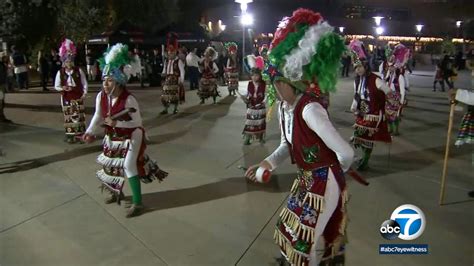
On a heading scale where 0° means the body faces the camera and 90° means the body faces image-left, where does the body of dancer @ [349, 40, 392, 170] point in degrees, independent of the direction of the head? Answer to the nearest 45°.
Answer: approximately 45°

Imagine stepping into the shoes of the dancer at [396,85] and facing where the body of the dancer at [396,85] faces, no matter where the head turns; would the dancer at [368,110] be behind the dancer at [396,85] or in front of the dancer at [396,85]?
in front

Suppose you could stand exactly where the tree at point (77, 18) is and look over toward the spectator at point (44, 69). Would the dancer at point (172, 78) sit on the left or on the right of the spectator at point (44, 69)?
left

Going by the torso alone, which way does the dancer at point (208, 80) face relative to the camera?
toward the camera

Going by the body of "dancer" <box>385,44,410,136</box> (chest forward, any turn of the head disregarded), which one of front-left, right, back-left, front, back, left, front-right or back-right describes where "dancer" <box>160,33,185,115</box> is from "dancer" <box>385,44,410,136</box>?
front-right

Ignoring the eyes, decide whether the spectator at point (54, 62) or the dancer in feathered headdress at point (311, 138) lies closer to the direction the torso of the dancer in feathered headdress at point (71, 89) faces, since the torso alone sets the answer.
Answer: the dancer in feathered headdress

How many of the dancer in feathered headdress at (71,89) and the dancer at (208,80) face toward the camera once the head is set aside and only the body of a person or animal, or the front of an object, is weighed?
2

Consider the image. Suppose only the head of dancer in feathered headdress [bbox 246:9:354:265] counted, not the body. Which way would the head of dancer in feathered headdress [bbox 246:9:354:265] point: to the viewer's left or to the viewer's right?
to the viewer's left

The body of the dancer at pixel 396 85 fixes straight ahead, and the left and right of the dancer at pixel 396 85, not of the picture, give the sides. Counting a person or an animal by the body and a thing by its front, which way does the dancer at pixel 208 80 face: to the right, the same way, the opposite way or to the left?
to the left

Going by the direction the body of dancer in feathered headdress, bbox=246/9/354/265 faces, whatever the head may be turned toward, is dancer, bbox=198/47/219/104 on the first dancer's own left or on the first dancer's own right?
on the first dancer's own right

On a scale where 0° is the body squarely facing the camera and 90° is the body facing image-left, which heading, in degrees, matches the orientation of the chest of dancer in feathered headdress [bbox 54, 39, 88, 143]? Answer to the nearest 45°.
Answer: approximately 0°

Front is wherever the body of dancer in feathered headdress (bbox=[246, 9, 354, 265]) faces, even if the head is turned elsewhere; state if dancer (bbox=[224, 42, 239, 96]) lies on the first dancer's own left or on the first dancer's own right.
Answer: on the first dancer's own right

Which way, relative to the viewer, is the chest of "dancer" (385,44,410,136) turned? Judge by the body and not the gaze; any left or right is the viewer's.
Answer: facing the viewer and to the left of the viewer
